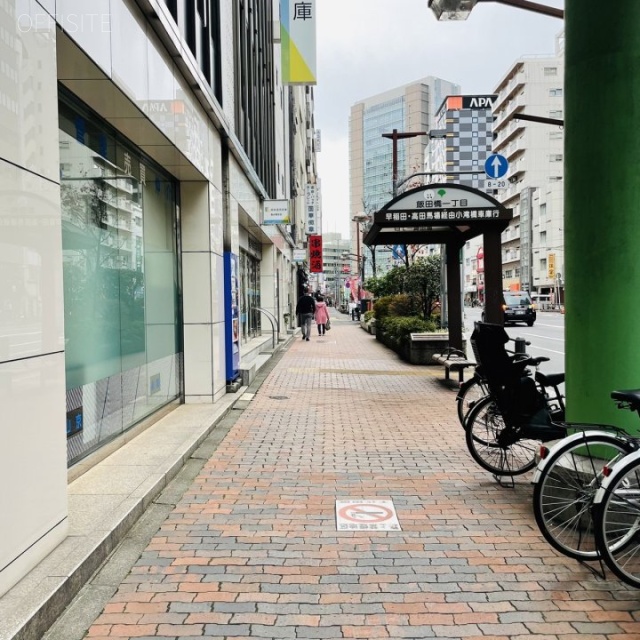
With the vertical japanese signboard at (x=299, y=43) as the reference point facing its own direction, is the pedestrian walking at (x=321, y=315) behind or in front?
behind

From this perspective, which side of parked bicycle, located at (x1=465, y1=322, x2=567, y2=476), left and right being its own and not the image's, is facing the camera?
right

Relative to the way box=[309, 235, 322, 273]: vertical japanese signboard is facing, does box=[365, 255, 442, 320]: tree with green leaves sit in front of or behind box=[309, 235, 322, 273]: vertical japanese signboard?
in front

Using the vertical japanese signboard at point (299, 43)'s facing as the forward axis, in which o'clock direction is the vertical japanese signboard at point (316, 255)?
the vertical japanese signboard at point (316, 255) is roughly at 6 o'clock from the vertical japanese signboard at point (299, 43).

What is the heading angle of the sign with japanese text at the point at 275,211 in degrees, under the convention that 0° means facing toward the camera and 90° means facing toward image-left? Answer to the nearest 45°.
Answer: approximately 0°

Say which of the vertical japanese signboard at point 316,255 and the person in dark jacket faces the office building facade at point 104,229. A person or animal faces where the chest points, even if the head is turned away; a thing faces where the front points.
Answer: the vertical japanese signboard

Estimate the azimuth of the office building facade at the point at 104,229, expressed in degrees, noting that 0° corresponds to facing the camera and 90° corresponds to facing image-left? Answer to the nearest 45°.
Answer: approximately 270°
